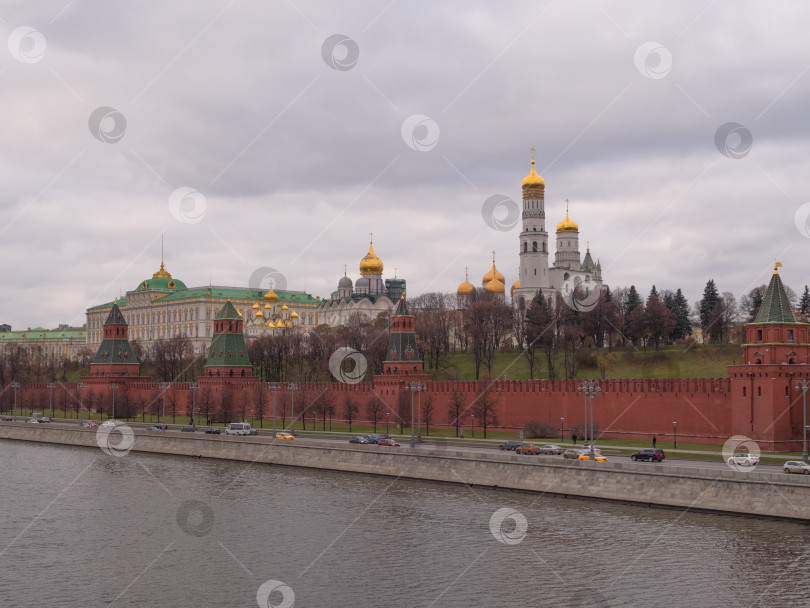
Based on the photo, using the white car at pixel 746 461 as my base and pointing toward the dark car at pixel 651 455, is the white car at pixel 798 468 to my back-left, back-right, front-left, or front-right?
back-left

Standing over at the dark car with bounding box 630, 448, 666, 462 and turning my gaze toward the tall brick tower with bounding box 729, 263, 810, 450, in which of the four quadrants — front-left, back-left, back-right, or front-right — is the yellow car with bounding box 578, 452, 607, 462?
back-left

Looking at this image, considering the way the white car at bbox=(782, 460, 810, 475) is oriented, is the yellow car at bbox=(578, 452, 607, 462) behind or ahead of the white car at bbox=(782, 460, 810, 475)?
behind

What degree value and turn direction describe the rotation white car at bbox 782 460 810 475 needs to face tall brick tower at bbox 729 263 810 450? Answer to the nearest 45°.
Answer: approximately 90° to its left

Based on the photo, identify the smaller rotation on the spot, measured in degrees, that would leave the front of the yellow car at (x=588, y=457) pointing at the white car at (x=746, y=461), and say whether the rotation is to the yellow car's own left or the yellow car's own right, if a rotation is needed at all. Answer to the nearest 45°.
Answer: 0° — it already faces it

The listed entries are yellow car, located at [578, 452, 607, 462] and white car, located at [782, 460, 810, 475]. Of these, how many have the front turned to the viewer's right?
2

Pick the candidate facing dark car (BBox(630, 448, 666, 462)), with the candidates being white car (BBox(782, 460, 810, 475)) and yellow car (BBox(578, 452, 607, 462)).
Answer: the yellow car

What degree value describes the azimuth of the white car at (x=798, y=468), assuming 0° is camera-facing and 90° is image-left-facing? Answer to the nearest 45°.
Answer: approximately 270°

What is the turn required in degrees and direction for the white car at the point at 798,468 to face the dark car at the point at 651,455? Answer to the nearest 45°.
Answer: approximately 135° to its left

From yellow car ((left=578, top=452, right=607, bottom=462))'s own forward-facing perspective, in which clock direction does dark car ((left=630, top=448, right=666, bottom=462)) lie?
The dark car is roughly at 12 o'clock from the yellow car.

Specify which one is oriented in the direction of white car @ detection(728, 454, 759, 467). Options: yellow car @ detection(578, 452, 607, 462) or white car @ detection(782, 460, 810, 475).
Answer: the yellow car

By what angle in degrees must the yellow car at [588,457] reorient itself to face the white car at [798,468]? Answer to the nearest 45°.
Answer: approximately 45° to its right

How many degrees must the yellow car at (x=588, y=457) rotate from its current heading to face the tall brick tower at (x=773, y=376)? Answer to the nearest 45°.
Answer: approximately 45° to its left

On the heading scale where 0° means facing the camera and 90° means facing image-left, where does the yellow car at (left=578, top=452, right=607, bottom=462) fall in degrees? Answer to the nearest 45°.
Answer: approximately 270°
